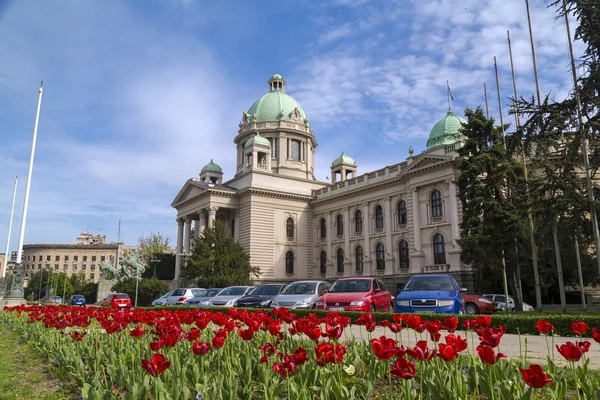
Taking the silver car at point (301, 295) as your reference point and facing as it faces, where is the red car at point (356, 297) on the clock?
The red car is roughly at 9 o'clock from the silver car.

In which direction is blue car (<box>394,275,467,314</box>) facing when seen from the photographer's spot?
facing the viewer

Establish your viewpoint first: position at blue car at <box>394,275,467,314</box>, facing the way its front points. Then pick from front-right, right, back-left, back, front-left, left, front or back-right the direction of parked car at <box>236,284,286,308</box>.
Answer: back-right

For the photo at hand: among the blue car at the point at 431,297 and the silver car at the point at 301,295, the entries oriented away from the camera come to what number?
0

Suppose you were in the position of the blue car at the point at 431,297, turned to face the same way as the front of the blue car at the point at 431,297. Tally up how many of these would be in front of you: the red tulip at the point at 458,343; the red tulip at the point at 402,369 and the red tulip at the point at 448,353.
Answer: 3

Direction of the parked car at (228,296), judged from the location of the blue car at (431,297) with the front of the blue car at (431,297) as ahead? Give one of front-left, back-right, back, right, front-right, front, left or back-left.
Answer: back-right

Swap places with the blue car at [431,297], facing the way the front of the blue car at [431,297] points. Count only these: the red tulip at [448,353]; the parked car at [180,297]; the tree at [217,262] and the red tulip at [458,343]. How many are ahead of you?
2

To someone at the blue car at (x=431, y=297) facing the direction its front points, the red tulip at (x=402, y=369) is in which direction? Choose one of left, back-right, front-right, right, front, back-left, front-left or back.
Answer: front

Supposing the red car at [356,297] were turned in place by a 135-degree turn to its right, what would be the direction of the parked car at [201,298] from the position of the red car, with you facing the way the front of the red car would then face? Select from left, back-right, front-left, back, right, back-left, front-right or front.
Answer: front-left

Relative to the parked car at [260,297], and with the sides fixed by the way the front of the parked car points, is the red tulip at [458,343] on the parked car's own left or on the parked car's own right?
on the parked car's own left

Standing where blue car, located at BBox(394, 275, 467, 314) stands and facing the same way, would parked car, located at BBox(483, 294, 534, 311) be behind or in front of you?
behind

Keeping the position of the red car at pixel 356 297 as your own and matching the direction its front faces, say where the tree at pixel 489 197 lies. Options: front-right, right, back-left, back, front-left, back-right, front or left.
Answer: back

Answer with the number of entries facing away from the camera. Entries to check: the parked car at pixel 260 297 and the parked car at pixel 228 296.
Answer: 0

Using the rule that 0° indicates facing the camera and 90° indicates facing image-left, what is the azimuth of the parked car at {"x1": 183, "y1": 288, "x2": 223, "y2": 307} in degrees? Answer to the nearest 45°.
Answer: approximately 45°

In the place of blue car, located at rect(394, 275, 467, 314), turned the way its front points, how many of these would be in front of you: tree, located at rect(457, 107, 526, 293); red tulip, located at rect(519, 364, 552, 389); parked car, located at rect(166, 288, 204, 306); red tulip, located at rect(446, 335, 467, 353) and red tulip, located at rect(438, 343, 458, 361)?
3
